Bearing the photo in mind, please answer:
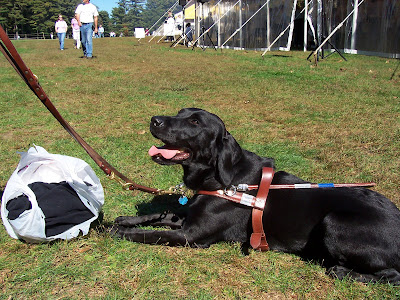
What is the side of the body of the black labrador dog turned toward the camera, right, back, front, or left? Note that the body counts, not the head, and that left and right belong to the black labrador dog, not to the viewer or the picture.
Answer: left

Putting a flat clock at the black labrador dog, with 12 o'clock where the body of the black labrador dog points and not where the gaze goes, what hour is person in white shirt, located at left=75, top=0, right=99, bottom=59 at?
The person in white shirt is roughly at 2 o'clock from the black labrador dog.

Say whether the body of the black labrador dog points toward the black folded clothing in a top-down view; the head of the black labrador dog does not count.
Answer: yes

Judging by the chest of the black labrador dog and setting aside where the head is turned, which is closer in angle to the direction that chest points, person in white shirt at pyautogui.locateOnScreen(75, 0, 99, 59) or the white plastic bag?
the white plastic bag

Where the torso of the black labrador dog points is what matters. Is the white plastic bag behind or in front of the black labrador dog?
in front
